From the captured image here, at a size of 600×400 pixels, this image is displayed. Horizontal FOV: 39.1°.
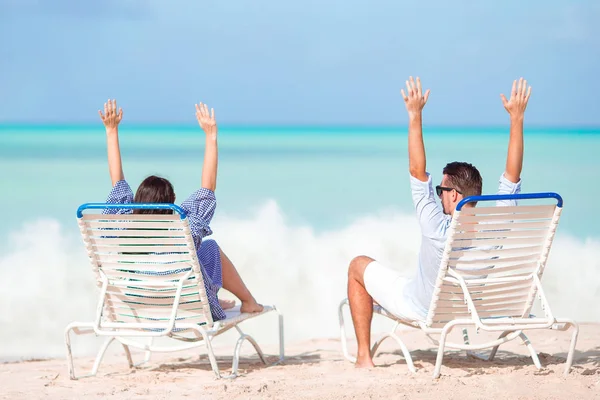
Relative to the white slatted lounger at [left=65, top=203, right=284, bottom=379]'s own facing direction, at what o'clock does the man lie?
The man is roughly at 2 o'clock from the white slatted lounger.

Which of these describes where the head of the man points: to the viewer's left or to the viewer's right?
to the viewer's left

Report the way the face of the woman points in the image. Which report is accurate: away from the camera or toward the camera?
away from the camera

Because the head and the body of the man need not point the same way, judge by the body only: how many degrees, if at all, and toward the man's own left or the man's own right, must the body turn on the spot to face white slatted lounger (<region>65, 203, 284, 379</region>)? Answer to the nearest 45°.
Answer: approximately 45° to the man's own left

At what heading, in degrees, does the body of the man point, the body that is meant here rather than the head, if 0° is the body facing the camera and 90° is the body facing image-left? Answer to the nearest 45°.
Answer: approximately 135°

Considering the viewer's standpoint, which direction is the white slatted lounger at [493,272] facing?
facing away from the viewer and to the left of the viewer

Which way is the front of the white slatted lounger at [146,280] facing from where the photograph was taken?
facing away from the viewer and to the right of the viewer

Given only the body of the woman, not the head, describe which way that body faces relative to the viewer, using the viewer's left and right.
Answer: facing away from the viewer and to the right of the viewer

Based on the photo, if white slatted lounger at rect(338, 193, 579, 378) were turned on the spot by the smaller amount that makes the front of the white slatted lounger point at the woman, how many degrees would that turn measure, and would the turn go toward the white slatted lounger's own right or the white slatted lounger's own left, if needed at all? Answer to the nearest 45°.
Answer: approximately 45° to the white slatted lounger's own left

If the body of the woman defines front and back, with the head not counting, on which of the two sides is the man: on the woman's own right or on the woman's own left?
on the woman's own right

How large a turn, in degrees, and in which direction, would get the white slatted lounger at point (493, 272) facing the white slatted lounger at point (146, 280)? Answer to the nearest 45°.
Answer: approximately 45° to its left
